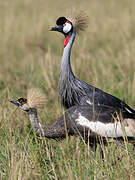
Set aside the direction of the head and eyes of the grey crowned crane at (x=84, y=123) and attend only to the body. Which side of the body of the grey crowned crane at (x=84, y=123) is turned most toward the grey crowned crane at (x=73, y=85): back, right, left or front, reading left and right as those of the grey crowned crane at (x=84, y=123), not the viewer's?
right

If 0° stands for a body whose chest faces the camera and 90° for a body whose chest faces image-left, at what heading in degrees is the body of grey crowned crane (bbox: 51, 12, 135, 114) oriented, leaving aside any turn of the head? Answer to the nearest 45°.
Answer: approximately 90°

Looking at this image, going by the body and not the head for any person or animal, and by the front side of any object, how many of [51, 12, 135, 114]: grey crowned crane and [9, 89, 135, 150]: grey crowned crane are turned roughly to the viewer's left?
2

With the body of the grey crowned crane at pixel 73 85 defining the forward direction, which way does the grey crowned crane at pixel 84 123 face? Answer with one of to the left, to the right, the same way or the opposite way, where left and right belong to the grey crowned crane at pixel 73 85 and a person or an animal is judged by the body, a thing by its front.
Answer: the same way

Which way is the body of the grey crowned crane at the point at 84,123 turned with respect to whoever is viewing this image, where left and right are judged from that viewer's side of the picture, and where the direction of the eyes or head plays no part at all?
facing to the left of the viewer

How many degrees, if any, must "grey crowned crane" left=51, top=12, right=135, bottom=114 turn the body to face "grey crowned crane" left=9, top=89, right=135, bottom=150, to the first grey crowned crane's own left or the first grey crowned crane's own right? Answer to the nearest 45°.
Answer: approximately 90° to the first grey crowned crane's own left
